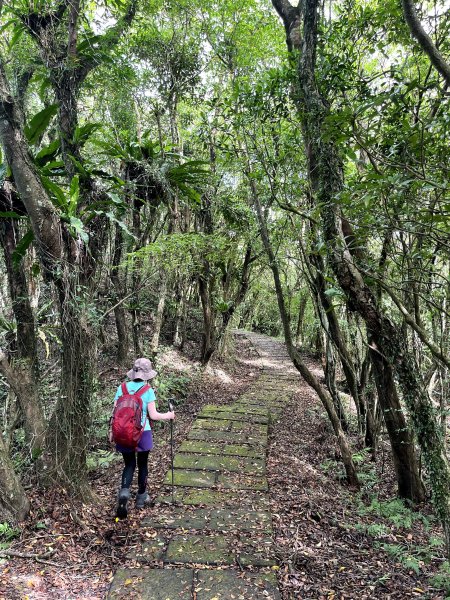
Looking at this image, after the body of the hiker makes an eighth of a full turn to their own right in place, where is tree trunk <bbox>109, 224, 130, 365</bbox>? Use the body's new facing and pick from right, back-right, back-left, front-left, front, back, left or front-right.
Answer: left

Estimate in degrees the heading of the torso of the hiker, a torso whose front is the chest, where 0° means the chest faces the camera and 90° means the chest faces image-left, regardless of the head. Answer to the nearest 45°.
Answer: approximately 225°

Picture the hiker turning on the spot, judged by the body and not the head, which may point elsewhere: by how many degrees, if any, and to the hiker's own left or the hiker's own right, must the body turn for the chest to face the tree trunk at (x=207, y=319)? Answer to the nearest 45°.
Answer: approximately 45° to the hiker's own left
